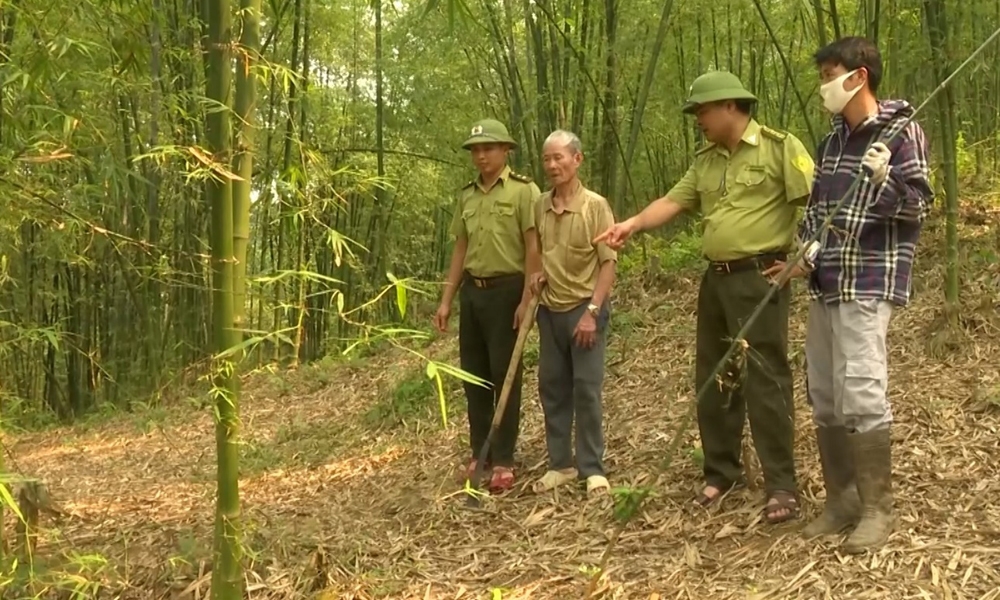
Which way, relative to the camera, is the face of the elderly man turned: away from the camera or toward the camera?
toward the camera

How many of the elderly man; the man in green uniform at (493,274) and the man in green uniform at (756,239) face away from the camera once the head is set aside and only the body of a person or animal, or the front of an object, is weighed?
0

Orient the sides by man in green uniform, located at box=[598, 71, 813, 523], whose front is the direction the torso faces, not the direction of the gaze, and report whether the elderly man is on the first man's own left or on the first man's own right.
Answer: on the first man's own right

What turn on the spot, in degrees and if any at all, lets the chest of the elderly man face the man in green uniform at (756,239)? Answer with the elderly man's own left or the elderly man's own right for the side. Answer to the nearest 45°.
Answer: approximately 90° to the elderly man's own left

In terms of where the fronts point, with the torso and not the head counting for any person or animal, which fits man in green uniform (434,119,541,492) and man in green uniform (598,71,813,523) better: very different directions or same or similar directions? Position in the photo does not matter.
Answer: same or similar directions

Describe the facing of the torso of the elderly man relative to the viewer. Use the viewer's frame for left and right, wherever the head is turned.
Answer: facing the viewer and to the left of the viewer

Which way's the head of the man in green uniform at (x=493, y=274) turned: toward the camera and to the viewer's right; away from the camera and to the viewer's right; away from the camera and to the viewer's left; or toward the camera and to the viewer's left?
toward the camera and to the viewer's left

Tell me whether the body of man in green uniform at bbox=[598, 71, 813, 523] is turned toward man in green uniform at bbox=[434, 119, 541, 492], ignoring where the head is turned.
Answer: no

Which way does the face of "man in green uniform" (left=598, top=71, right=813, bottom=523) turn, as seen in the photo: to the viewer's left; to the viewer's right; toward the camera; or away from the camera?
to the viewer's left

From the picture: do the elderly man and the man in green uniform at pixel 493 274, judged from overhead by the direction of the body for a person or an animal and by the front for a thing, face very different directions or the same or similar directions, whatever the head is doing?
same or similar directions

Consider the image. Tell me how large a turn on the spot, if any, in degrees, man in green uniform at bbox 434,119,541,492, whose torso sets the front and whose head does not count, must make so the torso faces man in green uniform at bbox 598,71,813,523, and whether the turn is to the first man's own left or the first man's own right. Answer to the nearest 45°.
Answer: approximately 90° to the first man's own left
